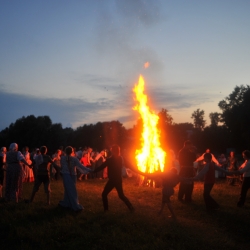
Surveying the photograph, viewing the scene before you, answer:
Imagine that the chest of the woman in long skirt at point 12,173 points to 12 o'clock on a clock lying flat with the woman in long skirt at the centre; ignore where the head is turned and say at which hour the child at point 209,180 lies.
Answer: The child is roughly at 2 o'clock from the woman in long skirt.

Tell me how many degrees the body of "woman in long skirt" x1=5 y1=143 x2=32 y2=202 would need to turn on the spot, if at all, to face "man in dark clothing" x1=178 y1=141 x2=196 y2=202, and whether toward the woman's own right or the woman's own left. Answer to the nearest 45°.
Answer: approximately 45° to the woman's own right

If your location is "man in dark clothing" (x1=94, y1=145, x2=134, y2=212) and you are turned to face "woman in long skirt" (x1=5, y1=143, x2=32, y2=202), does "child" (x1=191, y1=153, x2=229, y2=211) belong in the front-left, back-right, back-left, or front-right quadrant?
back-right

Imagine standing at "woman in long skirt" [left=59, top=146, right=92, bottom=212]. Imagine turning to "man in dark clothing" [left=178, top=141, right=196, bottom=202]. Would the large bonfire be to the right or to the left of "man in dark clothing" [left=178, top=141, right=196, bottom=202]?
left

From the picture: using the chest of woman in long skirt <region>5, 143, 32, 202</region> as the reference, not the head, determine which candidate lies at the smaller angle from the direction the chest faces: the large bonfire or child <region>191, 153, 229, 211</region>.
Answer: the large bonfire

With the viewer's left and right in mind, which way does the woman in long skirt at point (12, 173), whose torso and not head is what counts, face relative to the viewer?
facing away from the viewer and to the right of the viewer
